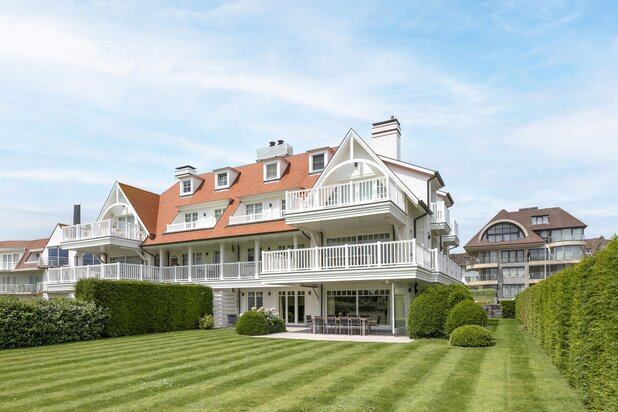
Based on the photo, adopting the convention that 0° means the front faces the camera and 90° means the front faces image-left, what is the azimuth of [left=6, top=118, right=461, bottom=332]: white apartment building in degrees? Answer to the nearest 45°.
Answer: approximately 45°

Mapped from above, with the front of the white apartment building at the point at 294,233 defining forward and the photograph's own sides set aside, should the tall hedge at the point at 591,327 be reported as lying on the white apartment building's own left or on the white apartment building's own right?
on the white apartment building's own left

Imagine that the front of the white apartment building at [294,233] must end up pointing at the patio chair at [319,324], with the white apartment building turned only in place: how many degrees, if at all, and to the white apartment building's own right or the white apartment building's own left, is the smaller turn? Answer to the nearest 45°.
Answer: approximately 45° to the white apartment building's own left

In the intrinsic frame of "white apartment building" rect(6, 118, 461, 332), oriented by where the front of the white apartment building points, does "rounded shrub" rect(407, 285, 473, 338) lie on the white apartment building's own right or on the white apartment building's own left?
on the white apartment building's own left

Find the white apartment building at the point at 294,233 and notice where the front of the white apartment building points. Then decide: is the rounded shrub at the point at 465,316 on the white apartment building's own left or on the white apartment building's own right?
on the white apartment building's own left

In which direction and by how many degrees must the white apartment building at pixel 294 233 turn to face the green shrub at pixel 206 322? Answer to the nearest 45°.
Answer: approximately 45° to its right
